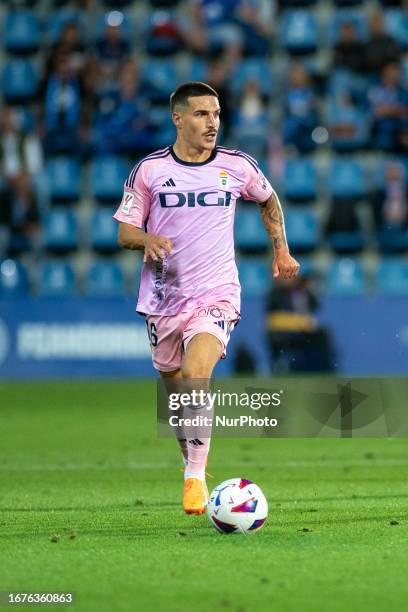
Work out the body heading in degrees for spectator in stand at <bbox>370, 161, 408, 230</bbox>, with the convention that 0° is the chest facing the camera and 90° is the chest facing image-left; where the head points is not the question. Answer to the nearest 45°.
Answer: approximately 0°

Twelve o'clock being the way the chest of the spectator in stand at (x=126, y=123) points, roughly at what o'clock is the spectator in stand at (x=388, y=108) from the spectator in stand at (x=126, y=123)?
the spectator in stand at (x=388, y=108) is roughly at 9 o'clock from the spectator in stand at (x=126, y=123).

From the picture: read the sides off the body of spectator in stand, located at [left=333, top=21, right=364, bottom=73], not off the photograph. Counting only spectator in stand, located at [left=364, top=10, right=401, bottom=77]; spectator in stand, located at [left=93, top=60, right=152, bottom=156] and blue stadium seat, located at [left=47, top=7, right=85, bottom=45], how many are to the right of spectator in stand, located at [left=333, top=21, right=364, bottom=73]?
2

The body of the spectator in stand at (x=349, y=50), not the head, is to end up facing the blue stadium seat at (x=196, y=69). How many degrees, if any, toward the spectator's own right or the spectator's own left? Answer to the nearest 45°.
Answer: approximately 90° to the spectator's own right
